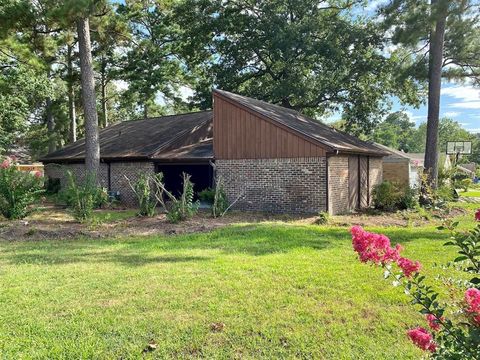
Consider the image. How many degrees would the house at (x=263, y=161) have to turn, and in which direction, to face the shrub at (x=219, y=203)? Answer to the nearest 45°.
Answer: approximately 45° to its right

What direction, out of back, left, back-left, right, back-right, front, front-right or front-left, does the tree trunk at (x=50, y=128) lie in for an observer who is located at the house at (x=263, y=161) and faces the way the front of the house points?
back-right

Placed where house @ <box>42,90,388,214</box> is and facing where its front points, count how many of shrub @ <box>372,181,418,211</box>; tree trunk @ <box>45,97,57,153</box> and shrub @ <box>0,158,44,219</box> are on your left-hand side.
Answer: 1

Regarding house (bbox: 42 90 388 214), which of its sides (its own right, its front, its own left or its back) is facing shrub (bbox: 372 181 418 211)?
left

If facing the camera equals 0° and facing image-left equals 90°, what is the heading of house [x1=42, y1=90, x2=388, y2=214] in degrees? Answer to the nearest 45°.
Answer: approximately 0°

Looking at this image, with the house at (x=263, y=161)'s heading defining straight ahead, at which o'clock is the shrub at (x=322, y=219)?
The shrub is roughly at 11 o'clock from the house.

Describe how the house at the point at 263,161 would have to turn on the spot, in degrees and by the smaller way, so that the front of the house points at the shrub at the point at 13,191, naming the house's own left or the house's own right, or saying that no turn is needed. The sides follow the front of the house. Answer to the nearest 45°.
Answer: approximately 90° to the house's own right

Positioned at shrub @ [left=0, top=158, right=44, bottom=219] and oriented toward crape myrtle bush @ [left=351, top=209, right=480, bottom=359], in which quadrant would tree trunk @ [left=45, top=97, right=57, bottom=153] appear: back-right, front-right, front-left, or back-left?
back-left
